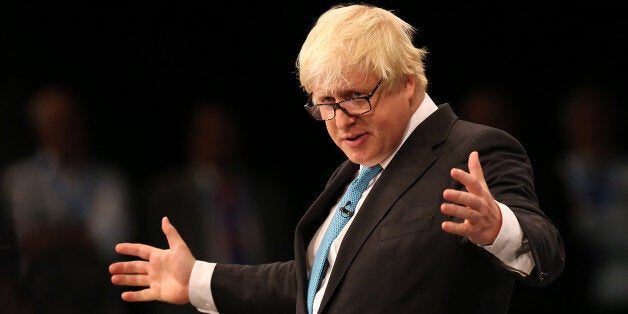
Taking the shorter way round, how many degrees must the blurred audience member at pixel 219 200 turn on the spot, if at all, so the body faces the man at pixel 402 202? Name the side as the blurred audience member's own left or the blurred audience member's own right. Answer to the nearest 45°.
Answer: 0° — they already face them

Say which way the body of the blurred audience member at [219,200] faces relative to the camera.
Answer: toward the camera

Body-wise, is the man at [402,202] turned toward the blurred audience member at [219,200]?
no

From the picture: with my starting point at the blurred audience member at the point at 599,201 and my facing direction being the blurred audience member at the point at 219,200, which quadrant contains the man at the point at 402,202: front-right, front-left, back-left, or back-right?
front-left

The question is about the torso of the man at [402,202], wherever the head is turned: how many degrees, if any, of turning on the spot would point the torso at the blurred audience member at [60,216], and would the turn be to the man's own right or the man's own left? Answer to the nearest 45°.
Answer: approximately 90° to the man's own right

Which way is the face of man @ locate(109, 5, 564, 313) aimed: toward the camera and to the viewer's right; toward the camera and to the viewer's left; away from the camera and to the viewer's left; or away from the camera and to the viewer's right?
toward the camera and to the viewer's left

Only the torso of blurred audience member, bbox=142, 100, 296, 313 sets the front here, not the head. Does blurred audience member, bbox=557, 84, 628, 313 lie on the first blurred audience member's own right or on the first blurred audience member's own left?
on the first blurred audience member's own left

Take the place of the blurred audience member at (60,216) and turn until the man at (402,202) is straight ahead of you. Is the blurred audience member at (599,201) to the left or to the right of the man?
left

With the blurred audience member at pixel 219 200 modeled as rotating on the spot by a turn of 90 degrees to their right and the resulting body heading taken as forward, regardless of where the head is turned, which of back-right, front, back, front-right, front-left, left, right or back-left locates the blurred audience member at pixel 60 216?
front

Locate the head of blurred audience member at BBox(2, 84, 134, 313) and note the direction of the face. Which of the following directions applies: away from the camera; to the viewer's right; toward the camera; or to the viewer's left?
toward the camera

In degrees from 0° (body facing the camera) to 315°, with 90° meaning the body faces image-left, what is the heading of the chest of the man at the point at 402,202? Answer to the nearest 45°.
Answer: approximately 45°

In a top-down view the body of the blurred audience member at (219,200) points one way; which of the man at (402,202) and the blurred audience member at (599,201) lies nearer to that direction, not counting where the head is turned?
the man

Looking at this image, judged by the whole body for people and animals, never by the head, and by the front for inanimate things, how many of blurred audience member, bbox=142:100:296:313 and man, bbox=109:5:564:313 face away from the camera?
0

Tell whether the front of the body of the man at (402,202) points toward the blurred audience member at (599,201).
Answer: no
